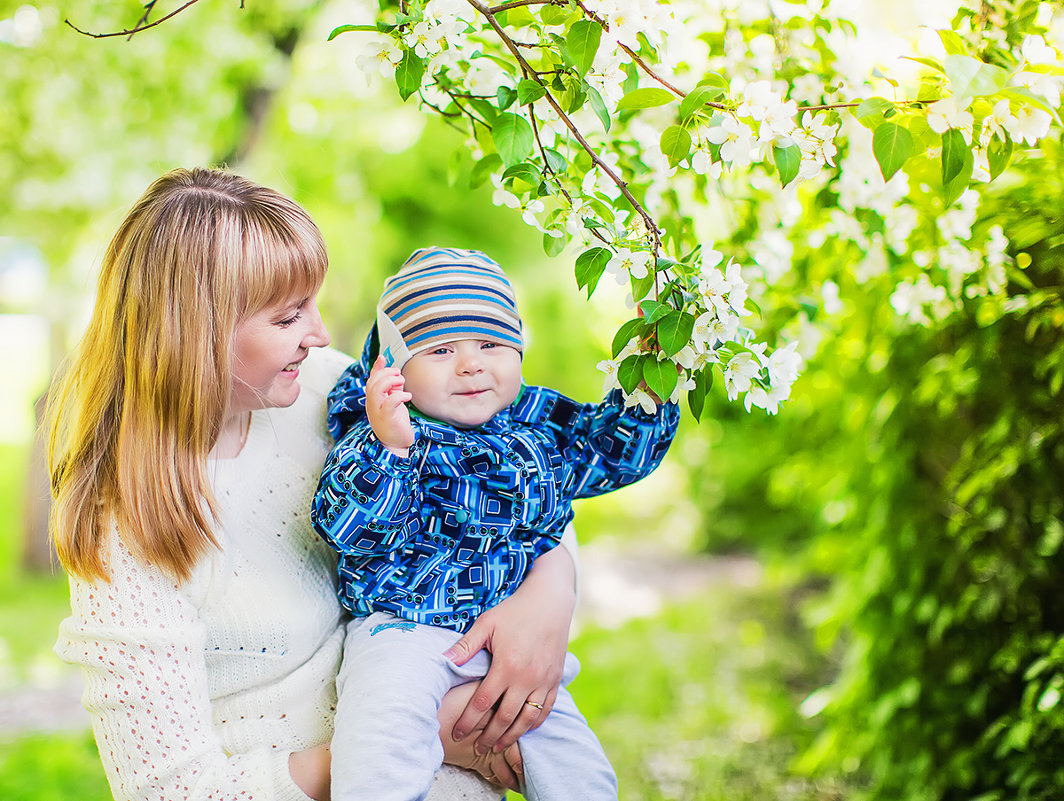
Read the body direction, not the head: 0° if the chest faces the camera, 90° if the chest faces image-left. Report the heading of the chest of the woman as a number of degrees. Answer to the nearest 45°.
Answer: approximately 315°

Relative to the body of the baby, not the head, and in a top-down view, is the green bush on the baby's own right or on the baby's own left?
on the baby's own left
